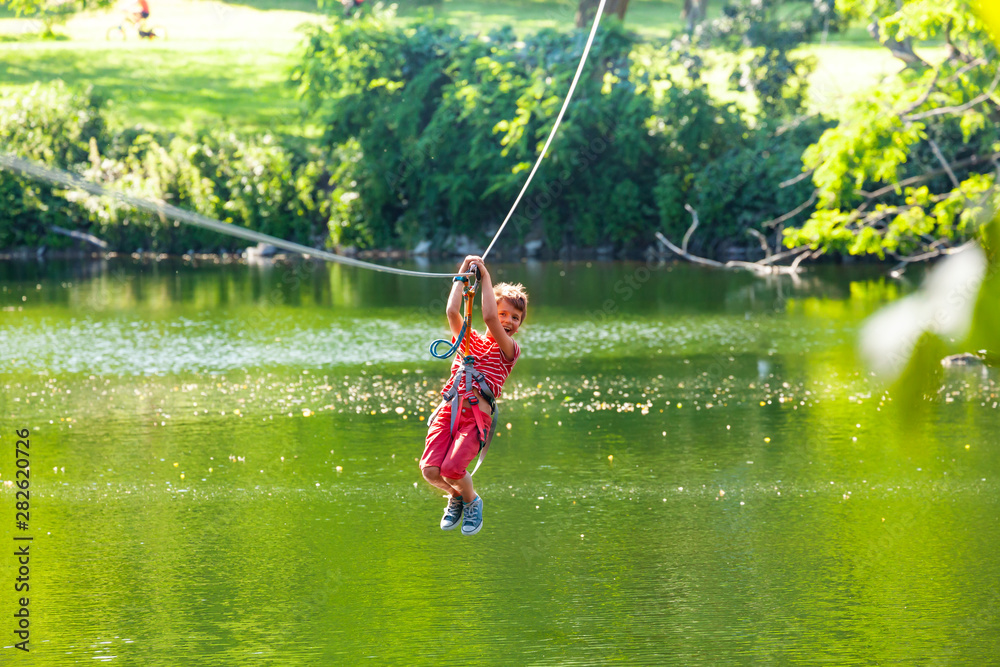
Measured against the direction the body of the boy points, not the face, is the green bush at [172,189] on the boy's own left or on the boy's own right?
on the boy's own right

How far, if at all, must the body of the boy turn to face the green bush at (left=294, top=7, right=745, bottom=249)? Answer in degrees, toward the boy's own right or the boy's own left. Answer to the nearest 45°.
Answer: approximately 135° to the boy's own right

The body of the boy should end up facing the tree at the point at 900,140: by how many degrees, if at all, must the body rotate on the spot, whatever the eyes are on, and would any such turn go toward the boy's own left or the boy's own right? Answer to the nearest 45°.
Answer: approximately 180°

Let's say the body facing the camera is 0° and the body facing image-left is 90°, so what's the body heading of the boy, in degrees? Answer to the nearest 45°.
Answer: approximately 45°
